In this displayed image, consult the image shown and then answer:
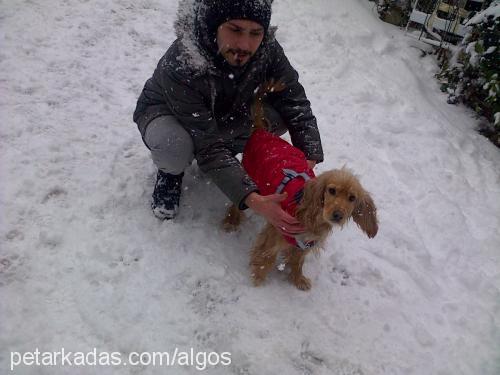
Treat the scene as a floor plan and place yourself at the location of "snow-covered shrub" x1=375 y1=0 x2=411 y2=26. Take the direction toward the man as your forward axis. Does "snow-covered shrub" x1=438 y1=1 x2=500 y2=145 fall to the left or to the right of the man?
left

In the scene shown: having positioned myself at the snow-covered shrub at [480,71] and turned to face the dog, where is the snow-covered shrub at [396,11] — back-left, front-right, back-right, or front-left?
back-right

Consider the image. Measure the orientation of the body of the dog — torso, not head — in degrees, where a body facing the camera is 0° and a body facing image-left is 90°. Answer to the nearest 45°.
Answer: approximately 315°

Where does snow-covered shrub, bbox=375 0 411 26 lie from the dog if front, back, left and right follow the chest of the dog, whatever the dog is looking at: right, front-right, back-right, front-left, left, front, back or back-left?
back-left

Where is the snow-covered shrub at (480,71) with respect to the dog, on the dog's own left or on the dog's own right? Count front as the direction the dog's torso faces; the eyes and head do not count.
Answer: on the dog's own left
